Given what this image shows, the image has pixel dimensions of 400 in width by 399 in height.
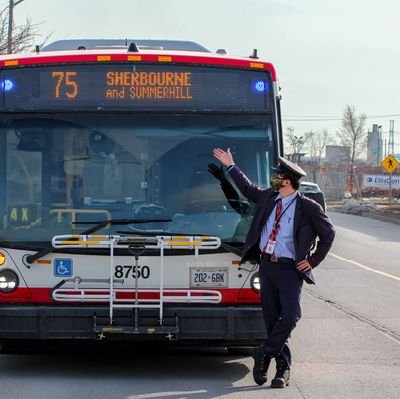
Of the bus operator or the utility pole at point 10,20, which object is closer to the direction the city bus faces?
the bus operator

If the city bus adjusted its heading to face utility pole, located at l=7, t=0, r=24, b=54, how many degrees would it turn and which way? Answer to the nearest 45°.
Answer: approximately 180°

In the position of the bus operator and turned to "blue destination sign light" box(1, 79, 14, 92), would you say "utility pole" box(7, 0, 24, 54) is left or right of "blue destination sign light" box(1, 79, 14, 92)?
right

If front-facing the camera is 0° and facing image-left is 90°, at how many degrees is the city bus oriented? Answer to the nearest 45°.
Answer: approximately 0°
